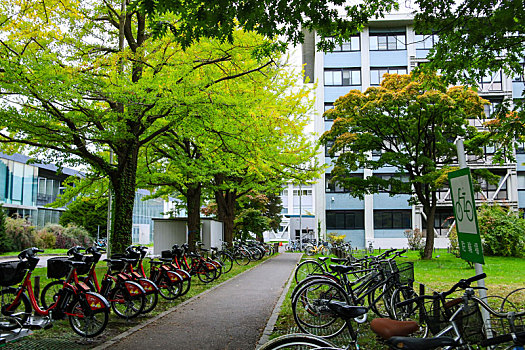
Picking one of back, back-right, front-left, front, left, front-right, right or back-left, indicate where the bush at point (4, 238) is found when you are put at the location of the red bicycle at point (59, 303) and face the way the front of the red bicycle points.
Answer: right

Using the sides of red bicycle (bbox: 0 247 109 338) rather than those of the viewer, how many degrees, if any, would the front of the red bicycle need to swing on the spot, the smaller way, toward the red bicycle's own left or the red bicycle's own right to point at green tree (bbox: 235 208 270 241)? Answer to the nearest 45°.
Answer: approximately 135° to the red bicycle's own right

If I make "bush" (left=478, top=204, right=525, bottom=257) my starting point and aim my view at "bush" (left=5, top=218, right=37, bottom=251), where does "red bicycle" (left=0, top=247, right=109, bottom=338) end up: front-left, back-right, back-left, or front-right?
front-left

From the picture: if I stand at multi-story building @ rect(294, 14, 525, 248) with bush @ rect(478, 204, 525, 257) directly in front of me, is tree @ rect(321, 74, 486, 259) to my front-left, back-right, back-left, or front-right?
front-right

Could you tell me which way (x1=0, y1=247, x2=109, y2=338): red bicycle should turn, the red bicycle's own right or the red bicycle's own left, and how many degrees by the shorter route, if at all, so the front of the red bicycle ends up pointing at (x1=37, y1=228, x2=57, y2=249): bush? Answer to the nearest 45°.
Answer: approximately 90° to the red bicycle's own right

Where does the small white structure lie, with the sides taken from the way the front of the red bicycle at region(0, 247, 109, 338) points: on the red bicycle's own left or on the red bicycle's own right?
on the red bicycle's own right

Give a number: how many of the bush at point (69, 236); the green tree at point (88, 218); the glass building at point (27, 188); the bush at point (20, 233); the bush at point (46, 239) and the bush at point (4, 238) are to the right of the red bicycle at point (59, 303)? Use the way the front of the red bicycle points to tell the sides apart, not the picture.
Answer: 6

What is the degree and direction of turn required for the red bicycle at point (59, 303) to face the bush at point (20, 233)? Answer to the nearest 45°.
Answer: approximately 90° to its right

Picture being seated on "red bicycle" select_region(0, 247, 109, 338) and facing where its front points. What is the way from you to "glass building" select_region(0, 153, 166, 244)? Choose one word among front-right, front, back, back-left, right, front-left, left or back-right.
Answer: right

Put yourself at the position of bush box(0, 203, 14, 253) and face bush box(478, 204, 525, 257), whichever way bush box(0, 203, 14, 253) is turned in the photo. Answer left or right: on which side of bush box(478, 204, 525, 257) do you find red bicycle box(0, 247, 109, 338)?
right

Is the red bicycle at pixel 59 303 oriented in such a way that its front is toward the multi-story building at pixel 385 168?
no

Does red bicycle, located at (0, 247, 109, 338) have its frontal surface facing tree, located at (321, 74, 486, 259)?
no

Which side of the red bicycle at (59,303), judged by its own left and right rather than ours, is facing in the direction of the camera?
left

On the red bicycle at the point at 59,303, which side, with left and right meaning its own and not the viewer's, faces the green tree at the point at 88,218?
right
